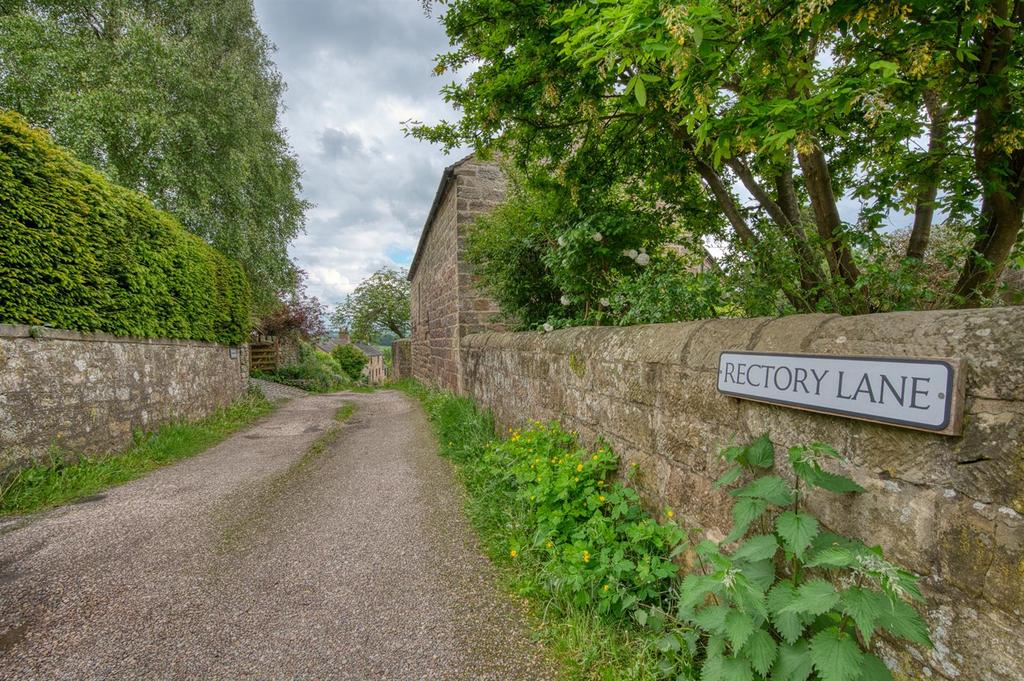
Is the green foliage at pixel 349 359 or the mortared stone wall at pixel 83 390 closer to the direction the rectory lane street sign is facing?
the mortared stone wall

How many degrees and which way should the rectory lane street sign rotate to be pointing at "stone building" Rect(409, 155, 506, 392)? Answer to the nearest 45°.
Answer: approximately 90° to its right

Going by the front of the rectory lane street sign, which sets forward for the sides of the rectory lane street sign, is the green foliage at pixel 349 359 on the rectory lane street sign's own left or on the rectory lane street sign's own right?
on the rectory lane street sign's own right

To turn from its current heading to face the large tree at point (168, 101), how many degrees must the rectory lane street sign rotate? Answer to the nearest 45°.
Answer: approximately 45° to its right

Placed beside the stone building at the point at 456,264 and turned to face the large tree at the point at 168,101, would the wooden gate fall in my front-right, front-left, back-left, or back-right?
front-right

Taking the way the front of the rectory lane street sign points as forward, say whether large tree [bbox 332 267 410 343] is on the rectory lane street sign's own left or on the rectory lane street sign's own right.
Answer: on the rectory lane street sign's own right

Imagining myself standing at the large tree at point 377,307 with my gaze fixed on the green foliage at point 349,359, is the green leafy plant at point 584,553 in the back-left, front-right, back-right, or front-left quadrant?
front-left

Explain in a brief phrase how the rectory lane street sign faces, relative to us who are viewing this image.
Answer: facing the viewer and to the left of the viewer

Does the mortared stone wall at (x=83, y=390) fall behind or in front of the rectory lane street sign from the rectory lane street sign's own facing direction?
in front

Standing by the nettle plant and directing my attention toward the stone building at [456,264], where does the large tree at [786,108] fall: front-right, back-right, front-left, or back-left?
front-right

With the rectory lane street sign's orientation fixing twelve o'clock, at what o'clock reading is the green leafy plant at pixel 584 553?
The green leafy plant is roughly at 2 o'clock from the rectory lane street sign.

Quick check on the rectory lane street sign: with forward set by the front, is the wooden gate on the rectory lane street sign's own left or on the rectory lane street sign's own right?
on the rectory lane street sign's own right
